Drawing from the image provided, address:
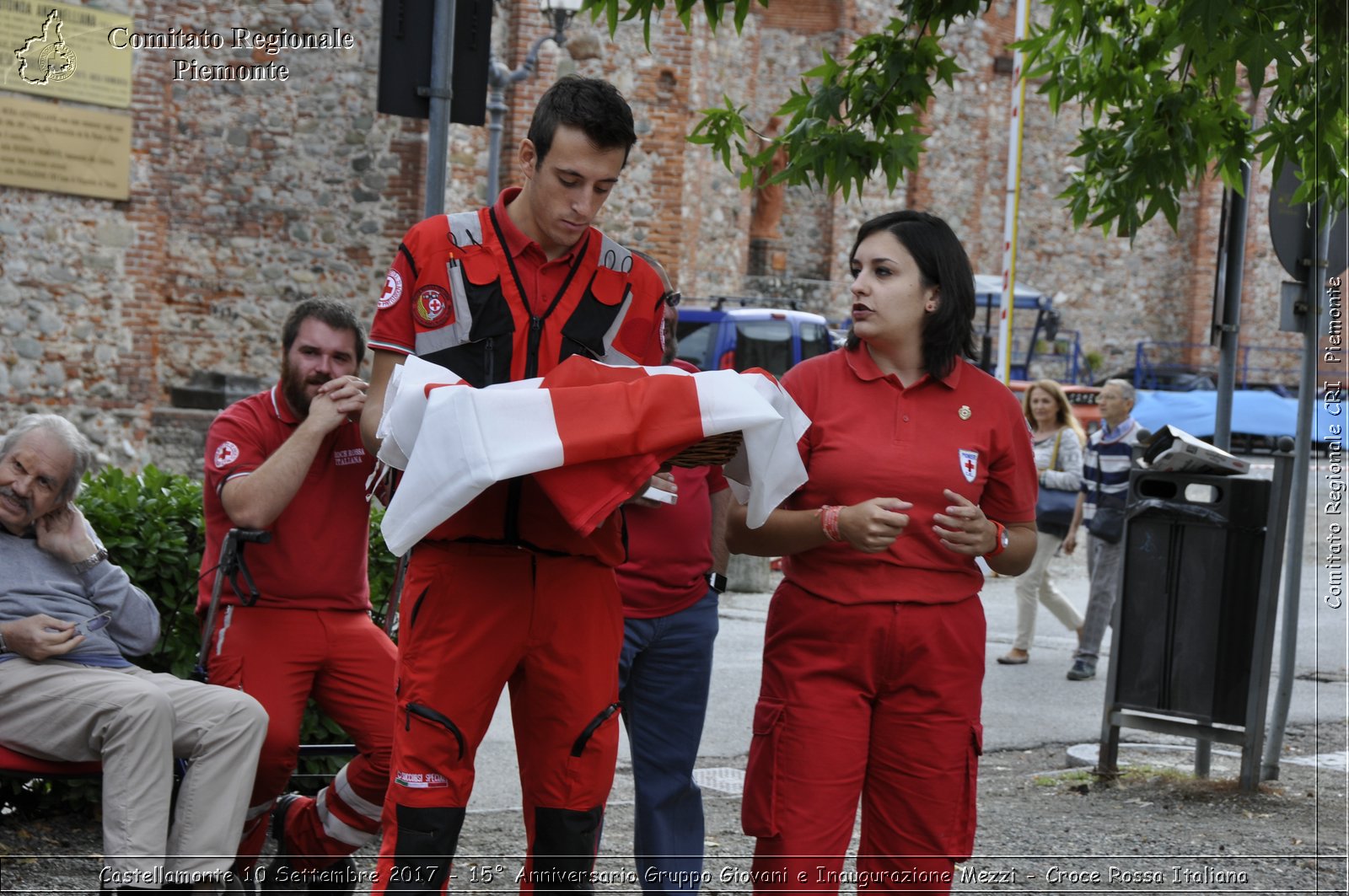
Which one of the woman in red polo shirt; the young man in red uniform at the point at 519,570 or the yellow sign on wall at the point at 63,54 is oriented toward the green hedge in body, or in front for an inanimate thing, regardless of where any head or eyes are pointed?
the yellow sign on wall

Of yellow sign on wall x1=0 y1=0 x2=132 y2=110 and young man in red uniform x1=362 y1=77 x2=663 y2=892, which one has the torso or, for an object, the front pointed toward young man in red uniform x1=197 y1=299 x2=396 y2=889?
the yellow sign on wall

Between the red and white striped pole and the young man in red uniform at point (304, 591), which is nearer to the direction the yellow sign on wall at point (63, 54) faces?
the young man in red uniform

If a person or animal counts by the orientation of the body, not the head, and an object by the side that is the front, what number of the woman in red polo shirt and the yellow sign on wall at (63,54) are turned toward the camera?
2

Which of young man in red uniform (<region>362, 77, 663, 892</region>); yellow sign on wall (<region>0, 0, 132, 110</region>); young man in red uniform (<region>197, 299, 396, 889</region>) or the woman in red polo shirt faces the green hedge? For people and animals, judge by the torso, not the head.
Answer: the yellow sign on wall

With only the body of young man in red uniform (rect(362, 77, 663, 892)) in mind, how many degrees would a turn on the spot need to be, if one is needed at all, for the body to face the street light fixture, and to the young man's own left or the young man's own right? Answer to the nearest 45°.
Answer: approximately 180°

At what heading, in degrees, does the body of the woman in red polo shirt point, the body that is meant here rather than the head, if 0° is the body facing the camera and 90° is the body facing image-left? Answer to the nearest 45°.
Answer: approximately 0°

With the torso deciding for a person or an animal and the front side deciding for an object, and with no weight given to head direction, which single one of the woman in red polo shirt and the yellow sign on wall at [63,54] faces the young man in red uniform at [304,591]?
the yellow sign on wall

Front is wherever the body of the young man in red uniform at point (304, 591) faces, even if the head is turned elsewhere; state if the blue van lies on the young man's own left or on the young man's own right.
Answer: on the young man's own left
